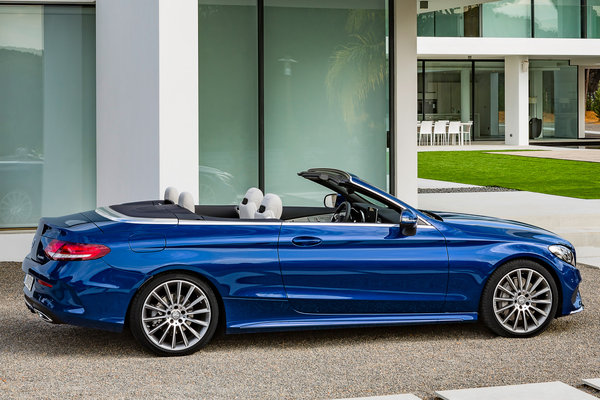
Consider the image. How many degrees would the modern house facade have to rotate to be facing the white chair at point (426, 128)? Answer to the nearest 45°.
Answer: approximately 180°

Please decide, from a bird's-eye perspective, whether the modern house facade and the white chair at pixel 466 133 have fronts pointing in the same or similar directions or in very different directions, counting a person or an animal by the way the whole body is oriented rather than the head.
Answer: very different directions

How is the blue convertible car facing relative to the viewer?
to the viewer's right

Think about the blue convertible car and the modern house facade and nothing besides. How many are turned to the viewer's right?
1

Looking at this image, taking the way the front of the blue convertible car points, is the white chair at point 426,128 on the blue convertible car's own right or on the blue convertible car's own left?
on the blue convertible car's own left

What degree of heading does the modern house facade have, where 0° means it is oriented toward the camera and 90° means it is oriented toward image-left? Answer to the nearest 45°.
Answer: approximately 0°
